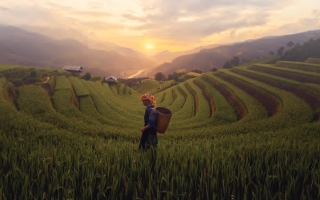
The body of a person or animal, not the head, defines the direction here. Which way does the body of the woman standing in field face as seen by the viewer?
to the viewer's left

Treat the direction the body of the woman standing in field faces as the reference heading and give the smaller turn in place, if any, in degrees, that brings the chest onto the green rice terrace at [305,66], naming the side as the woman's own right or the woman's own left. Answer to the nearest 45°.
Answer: approximately 135° to the woman's own right
